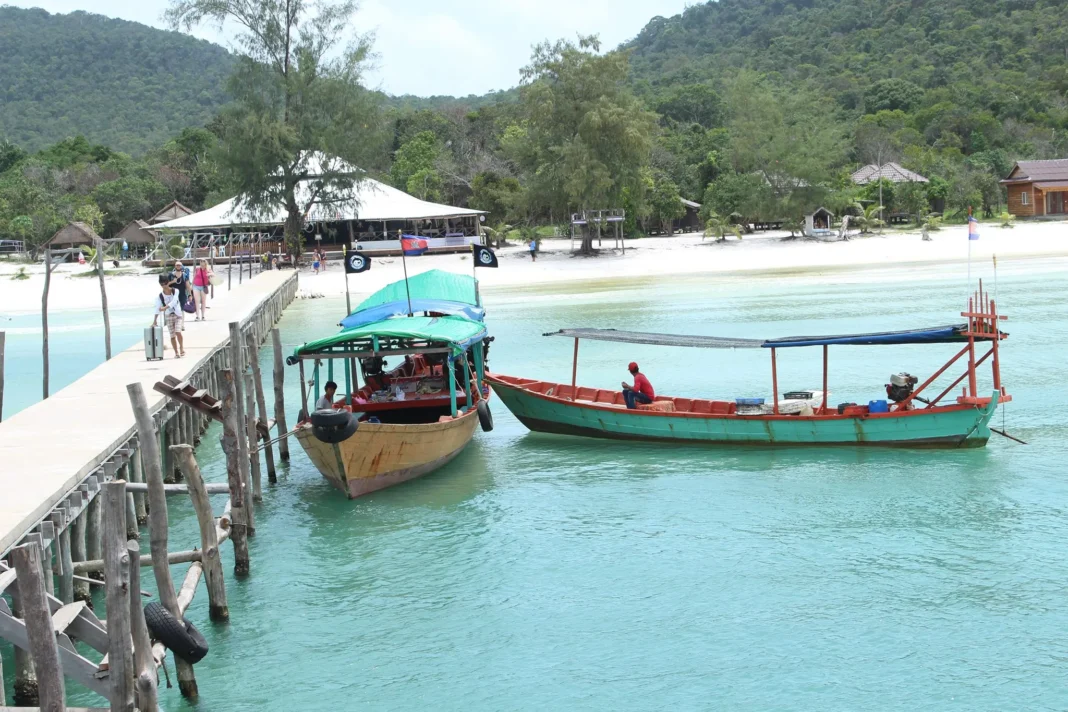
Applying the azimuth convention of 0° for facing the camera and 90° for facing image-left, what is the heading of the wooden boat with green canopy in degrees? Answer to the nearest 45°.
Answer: approximately 45°

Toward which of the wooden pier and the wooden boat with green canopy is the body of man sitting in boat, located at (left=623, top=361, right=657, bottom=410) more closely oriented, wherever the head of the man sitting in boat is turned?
the wooden boat with green canopy

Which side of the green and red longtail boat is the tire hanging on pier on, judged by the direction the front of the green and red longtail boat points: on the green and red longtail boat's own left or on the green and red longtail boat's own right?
on the green and red longtail boat's own left

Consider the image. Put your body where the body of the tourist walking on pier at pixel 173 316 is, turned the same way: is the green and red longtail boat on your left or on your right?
on your left

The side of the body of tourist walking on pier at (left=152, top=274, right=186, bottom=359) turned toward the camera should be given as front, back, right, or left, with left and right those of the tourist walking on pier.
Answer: front

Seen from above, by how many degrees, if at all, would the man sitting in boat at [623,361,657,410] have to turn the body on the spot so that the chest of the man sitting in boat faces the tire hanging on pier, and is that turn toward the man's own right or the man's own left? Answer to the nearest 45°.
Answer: approximately 90° to the man's own left

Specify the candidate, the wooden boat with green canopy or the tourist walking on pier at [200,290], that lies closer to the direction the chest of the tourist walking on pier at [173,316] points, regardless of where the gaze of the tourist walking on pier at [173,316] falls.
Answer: the wooden boat with green canopy

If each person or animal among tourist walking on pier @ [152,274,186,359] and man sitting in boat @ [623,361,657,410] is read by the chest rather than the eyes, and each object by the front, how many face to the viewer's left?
1

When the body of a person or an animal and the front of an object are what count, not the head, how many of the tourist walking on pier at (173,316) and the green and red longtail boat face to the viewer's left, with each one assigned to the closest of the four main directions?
1

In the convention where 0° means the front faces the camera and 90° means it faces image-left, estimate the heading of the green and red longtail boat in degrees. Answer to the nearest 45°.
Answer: approximately 90°

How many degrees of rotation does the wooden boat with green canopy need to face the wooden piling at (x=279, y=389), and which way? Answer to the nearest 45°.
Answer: approximately 45° to its right

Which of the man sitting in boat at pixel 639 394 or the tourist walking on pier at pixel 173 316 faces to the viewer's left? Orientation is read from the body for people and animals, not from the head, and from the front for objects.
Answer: the man sitting in boat

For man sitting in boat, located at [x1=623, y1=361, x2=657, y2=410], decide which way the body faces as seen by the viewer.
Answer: to the viewer's left

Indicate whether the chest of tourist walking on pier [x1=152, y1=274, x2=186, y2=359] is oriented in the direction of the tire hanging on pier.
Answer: yes
